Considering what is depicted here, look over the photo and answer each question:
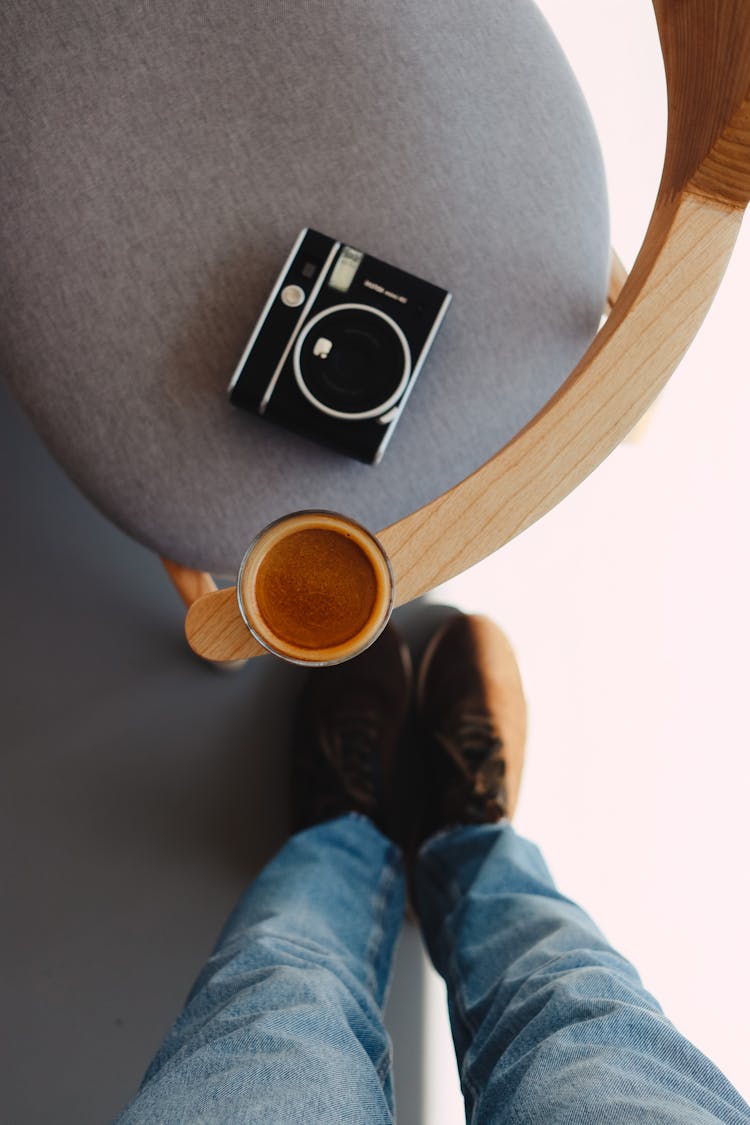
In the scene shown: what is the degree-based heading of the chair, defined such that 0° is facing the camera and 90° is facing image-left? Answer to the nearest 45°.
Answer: approximately 90°

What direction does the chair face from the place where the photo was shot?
facing to the left of the viewer
